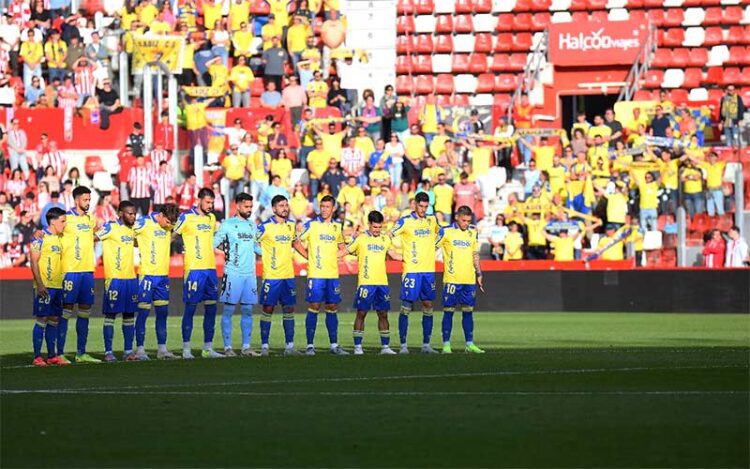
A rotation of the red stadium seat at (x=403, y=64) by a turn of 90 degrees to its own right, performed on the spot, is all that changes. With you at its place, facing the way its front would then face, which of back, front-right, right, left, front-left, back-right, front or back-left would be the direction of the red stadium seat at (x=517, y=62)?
back

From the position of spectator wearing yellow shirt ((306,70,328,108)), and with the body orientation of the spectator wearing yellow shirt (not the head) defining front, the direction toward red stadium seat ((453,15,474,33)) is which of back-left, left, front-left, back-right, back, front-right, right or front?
back-left

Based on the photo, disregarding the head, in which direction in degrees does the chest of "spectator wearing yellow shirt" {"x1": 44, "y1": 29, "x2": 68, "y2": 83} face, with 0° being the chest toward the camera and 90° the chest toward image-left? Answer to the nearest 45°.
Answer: approximately 0°

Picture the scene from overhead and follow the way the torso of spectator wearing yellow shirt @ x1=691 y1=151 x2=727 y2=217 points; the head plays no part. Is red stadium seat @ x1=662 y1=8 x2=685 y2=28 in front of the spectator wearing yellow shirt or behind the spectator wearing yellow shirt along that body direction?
behind

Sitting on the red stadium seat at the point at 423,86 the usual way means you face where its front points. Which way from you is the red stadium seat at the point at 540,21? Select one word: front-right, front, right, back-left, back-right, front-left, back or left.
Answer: left

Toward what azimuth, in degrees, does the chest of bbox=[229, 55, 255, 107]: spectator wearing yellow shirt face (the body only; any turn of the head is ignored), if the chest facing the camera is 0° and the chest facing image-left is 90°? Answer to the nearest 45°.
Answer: approximately 0°

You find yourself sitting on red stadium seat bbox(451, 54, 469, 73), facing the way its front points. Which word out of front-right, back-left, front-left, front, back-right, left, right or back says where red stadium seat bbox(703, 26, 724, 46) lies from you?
left

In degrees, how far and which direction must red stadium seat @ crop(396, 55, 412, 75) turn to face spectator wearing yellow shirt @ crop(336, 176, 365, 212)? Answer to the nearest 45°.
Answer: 0° — it already faces them

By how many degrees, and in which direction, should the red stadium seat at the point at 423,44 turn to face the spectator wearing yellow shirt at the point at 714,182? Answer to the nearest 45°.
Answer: approximately 45° to its left
